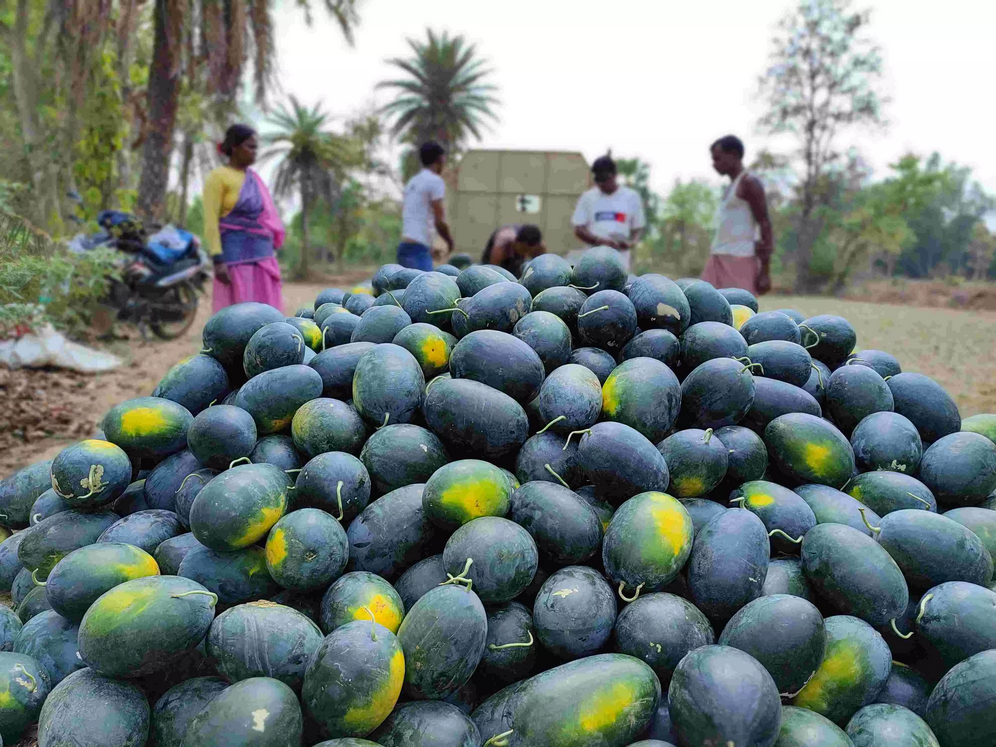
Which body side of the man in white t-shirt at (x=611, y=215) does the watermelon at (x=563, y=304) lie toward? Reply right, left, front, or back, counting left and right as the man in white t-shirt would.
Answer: front

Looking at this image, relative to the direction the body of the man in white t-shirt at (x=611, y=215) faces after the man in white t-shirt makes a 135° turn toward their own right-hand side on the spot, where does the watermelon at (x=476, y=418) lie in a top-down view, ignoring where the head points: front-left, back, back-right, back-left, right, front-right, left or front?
back-left

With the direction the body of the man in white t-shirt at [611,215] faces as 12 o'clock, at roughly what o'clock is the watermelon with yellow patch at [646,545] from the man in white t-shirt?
The watermelon with yellow patch is roughly at 12 o'clock from the man in white t-shirt.

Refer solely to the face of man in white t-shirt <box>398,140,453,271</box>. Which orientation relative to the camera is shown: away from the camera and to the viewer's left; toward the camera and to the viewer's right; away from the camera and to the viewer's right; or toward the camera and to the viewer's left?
away from the camera and to the viewer's right

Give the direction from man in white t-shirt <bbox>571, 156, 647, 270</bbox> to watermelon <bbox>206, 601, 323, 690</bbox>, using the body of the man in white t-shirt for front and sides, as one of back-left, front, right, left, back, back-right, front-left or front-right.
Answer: front

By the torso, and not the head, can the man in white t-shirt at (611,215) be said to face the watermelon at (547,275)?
yes

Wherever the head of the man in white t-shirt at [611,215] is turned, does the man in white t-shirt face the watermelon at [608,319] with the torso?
yes

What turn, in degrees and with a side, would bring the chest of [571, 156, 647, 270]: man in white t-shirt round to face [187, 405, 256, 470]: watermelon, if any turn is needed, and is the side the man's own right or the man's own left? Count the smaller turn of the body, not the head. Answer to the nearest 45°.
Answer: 0° — they already face it

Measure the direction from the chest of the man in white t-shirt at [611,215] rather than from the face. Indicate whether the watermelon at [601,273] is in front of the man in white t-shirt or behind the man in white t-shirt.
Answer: in front

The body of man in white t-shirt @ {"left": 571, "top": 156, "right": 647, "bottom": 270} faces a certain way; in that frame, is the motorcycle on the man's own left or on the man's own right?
on the man's own right

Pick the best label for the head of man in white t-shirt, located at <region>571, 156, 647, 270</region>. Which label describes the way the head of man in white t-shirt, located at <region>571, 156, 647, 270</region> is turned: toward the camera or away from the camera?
toward the camera

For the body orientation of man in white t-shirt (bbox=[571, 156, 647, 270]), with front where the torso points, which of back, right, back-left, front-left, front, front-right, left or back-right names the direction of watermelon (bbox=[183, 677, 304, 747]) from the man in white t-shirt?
front

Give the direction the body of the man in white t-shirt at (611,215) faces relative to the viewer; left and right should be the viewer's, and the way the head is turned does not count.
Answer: facing the viewer

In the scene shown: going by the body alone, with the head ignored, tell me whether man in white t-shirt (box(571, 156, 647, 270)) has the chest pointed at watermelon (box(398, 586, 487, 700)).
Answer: yes

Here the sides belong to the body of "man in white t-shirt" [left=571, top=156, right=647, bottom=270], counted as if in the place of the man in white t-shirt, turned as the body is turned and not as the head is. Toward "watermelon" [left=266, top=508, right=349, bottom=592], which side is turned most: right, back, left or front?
front

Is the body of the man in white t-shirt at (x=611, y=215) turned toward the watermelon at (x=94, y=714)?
yes

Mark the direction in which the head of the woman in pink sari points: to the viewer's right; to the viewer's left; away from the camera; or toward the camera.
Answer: to the viewer's right

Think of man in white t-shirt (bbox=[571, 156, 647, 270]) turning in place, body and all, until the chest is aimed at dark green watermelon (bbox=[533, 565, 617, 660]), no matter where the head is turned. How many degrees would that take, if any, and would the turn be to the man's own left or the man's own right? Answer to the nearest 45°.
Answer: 0° — they already face it

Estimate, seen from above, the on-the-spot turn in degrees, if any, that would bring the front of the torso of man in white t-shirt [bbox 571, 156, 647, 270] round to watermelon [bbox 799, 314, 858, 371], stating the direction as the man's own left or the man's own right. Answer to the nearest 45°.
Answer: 0° — they already face it
